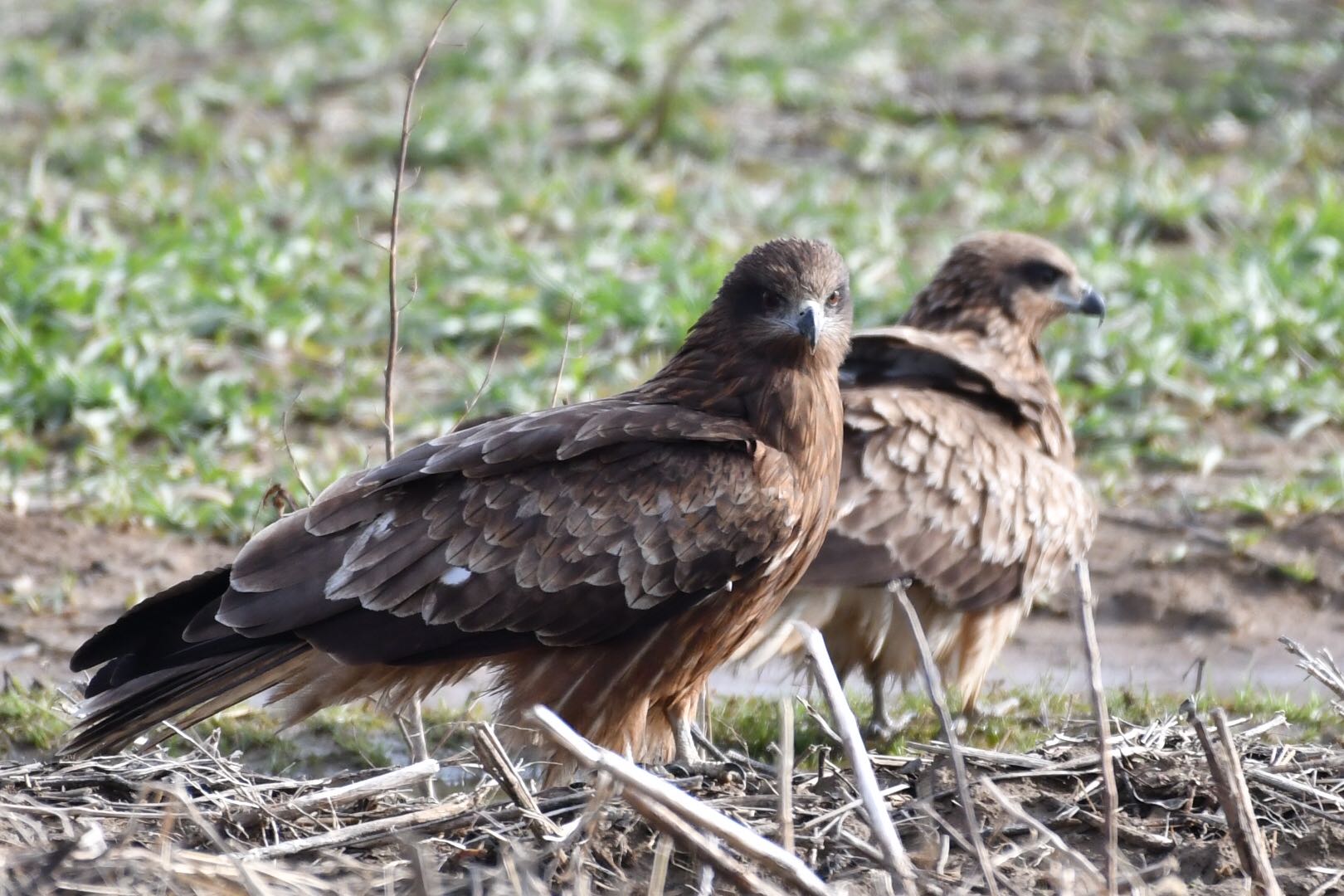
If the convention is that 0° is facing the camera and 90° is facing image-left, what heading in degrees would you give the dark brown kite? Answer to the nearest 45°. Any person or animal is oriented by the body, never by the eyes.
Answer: approximately 270°

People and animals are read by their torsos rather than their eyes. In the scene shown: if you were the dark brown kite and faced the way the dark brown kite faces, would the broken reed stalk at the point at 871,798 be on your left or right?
on your right

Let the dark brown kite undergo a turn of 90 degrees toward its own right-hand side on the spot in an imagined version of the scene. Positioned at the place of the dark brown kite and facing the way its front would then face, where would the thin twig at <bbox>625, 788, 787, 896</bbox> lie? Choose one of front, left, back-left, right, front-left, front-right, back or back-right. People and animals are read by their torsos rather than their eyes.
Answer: front

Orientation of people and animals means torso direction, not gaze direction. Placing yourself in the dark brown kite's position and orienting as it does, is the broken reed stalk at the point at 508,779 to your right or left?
on your right

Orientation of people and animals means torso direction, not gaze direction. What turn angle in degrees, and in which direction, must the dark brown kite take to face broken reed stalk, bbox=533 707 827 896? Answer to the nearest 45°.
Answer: approximately 90° to its right

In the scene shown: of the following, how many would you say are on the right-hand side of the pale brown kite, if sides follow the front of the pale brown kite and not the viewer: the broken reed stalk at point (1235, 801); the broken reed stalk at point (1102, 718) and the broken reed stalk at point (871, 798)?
3

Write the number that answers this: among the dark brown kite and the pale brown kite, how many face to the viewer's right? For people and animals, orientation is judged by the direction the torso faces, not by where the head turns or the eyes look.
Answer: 2

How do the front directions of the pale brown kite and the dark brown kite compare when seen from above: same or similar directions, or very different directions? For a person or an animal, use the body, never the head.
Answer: same or similar directions

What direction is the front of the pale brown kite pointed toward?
to the viewer's right

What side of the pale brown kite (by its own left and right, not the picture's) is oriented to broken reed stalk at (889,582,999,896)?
right
